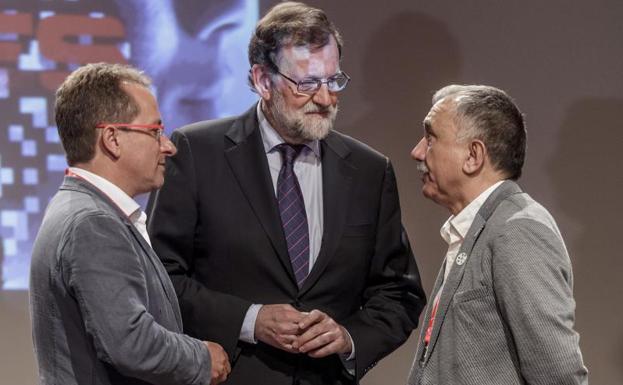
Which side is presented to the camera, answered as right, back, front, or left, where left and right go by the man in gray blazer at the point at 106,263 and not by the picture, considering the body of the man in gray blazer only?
right

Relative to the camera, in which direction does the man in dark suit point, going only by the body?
toward the camera

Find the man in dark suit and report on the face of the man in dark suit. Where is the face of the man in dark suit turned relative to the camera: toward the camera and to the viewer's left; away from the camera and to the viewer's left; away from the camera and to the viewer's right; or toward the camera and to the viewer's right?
toward the camera and to the viewer's right

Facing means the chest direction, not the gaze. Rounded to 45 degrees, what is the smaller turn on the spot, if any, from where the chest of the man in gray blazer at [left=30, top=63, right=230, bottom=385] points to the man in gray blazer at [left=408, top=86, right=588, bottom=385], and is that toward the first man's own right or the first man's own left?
0° — they already face them

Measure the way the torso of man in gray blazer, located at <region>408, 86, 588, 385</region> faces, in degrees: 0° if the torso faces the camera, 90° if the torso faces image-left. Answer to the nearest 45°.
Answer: approximately 90°

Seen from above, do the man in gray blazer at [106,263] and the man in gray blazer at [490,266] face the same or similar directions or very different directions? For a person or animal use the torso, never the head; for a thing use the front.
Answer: very different directions

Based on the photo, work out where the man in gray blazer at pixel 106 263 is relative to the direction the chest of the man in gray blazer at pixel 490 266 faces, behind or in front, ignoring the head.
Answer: in front

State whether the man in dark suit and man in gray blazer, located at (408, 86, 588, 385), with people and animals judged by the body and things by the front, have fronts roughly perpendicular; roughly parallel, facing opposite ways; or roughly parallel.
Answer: roughly perpendicular

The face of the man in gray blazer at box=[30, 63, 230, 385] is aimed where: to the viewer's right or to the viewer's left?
to the viewer's right

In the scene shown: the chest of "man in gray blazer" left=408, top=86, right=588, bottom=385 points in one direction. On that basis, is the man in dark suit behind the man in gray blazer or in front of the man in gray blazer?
in front

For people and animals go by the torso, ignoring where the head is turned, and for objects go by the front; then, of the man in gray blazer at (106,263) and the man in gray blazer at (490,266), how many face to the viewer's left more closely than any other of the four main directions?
1

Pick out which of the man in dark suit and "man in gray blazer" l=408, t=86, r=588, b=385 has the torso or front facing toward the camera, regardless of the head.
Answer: the man in dark suit
